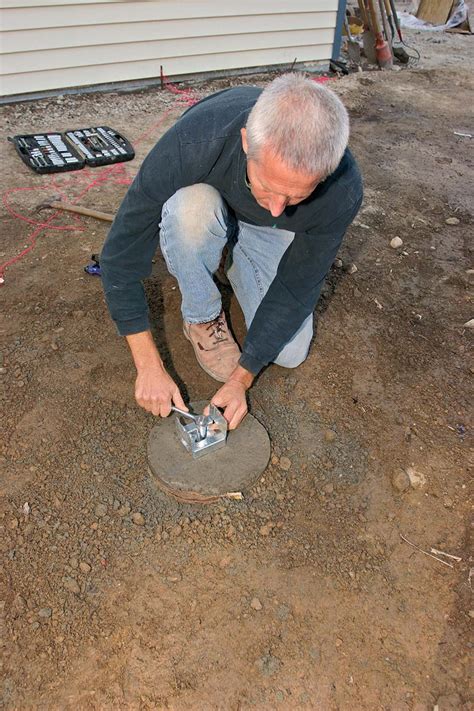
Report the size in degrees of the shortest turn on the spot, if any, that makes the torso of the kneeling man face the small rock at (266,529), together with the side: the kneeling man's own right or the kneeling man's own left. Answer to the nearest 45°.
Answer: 0° — they already face it

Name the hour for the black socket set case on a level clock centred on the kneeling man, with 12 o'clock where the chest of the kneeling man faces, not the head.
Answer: The black socket set case is roughly at 5 o'clock from the kneeling man.

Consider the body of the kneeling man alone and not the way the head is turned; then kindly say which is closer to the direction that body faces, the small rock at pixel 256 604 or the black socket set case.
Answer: the small rock

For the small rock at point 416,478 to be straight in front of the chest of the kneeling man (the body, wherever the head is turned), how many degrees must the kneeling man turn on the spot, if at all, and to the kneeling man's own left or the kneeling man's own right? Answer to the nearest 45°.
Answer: approximately 45° to the kneeling man's own left

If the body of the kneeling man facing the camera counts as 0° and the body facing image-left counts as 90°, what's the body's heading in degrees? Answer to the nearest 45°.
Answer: approximately 0°

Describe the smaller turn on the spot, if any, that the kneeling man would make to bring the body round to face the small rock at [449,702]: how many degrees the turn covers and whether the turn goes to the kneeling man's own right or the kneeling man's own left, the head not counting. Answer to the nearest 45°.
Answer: approximately 45° to the kneeling man's own left

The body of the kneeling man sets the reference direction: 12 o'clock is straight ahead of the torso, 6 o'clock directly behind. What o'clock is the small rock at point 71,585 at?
The small rock is roughly at 1 o'clock from the kneeling man.

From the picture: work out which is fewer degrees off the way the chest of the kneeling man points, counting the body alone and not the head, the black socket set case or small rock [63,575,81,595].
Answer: the small rock

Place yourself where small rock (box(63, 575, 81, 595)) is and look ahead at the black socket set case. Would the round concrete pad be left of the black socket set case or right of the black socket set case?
right
